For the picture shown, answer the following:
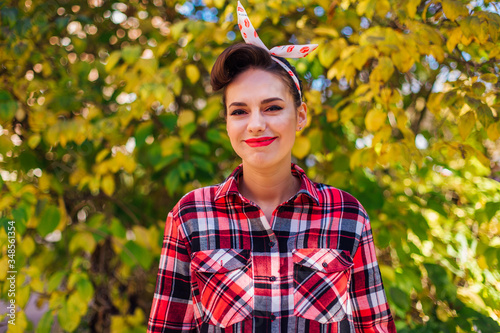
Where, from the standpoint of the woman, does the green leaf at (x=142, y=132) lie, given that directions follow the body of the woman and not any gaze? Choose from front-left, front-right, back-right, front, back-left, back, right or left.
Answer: back-right

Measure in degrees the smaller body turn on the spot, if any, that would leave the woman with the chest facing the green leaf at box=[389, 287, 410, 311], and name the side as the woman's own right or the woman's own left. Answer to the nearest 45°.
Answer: approximately 135° to the woman's own left

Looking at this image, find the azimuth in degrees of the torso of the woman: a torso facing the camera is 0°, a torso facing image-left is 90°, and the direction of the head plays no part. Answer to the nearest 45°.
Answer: approximately 0°

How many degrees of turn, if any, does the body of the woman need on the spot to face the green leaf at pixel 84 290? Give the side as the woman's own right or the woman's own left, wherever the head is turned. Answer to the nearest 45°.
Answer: approximately 135° to the woman's own right

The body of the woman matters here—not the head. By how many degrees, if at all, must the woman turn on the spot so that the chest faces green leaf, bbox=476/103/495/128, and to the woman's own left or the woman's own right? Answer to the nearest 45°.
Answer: approximately 90° to the woman's own left

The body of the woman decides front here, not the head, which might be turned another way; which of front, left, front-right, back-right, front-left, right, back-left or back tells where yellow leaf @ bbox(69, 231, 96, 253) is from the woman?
back-right

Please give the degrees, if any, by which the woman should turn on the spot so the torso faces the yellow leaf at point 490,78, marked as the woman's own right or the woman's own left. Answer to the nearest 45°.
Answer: approximately 90° to the woman's own left

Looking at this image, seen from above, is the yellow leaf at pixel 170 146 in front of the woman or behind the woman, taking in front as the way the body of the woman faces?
behind
